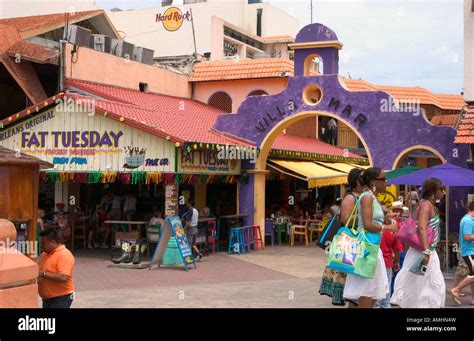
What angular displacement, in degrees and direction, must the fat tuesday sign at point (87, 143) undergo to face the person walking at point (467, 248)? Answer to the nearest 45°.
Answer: approximately 45° to its left

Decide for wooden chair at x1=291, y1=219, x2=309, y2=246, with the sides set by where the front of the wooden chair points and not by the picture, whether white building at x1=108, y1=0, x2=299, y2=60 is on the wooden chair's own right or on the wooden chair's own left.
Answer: on the wooden chair's own right

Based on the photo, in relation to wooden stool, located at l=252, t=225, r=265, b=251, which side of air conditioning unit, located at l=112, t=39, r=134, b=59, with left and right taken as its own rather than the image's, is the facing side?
front

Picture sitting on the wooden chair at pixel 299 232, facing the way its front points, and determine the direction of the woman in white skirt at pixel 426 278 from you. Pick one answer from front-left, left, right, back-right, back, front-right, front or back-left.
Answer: left

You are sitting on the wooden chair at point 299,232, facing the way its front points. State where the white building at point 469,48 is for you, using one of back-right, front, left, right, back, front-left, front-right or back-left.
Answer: back-left

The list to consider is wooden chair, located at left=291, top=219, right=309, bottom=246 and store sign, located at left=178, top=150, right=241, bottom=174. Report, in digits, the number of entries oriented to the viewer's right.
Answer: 0
